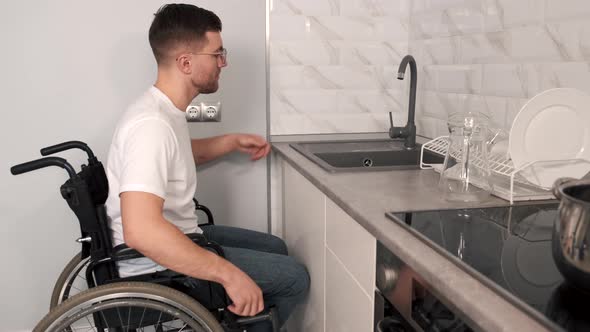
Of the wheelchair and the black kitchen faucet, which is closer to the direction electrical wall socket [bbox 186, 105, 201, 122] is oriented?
the wheelchair

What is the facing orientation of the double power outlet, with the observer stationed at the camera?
facing the viewer

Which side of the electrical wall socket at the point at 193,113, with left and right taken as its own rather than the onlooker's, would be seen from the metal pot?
front

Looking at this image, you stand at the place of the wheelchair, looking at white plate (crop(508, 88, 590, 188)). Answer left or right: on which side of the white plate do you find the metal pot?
right

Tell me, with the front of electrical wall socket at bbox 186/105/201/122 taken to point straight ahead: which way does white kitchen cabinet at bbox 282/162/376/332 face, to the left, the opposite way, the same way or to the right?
to the right

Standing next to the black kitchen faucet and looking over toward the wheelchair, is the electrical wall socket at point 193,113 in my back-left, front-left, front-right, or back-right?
front-right

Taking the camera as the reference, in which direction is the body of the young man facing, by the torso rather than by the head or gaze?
to the viewer's right

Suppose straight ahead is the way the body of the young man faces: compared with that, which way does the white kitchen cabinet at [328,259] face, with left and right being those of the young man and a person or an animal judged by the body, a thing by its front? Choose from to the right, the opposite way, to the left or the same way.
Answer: the opposite way

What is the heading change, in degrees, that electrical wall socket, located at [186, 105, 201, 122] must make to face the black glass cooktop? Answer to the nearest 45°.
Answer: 0° — it already faces it

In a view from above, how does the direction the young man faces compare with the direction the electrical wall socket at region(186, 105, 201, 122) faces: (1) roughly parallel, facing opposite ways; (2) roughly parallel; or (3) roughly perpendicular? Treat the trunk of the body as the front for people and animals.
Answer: roughly perpendicular

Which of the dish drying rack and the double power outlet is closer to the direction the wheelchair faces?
the dish drying rack

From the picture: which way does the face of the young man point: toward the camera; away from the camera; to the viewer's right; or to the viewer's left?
to the viewer's right

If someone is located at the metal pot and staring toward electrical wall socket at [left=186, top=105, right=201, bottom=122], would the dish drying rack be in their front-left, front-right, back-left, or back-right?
front-right

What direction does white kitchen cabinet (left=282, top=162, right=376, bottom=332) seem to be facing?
to the viewer's left

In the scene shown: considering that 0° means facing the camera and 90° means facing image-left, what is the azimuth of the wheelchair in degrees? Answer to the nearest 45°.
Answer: approximately 270°

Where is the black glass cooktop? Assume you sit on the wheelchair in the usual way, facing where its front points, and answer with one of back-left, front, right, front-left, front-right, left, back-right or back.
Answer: front-right

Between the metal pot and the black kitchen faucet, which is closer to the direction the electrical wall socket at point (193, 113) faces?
the metal pot

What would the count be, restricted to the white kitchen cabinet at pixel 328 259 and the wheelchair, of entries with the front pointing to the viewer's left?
1

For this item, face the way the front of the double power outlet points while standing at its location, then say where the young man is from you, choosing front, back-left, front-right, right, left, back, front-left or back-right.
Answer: front
